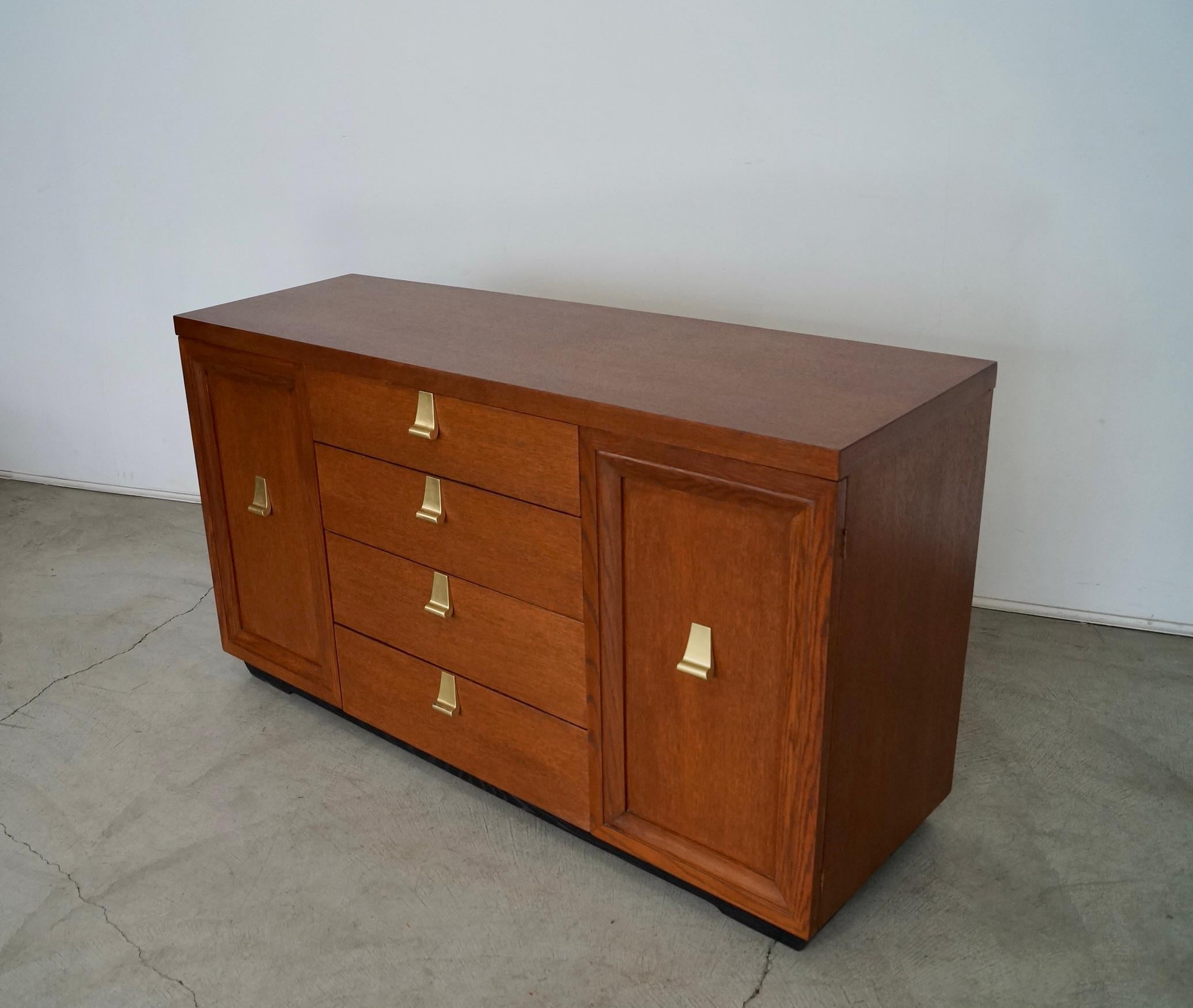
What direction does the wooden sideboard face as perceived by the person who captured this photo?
facing the viewer and to the left of the viewer
